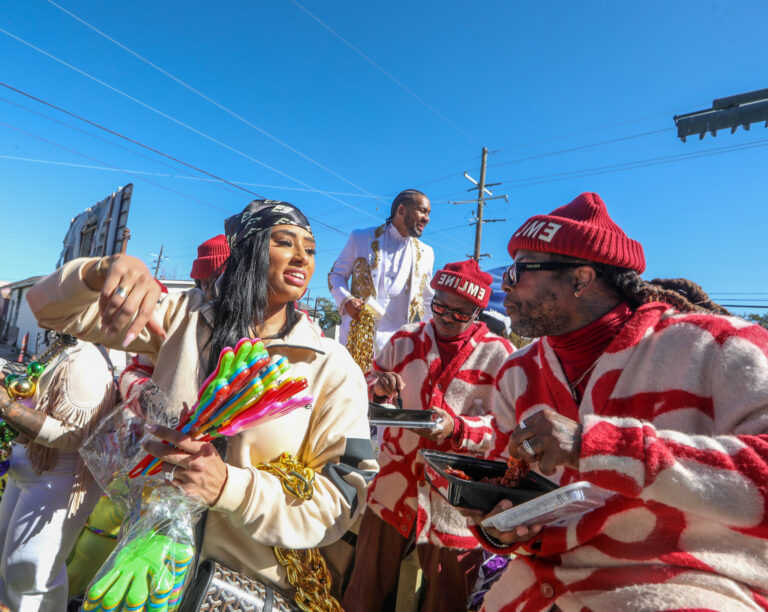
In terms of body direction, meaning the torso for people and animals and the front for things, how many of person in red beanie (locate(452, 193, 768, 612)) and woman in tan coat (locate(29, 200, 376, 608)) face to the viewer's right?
0

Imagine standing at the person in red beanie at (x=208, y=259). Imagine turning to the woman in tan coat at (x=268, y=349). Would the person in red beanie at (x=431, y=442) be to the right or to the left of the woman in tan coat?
left

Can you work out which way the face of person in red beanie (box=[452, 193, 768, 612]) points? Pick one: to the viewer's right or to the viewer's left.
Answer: to the viewer's left

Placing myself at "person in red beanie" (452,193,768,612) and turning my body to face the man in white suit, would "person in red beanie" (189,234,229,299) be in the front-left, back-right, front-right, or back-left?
front-left

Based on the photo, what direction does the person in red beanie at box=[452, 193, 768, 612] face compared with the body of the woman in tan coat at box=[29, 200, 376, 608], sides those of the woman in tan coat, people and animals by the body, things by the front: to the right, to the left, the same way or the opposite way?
to the right

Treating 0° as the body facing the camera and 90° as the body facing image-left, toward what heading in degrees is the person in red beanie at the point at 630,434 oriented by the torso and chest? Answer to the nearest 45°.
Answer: approximately 45°

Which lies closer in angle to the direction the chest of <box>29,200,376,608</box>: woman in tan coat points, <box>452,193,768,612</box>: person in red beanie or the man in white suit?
the person in red beanie

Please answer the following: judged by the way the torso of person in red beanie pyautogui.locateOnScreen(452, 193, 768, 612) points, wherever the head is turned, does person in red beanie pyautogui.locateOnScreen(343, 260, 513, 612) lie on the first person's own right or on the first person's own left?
on the first person's own right

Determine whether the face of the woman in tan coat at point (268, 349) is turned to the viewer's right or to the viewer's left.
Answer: to the viewer's right

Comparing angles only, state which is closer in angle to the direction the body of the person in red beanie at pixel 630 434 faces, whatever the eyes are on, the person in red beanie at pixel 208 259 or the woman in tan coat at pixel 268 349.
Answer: the woman in tan coat

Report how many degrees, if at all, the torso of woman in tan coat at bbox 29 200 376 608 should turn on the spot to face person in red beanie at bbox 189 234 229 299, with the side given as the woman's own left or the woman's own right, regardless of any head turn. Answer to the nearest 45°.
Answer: approximately 180°

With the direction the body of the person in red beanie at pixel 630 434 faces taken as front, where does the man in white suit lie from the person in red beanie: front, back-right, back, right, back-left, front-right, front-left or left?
right

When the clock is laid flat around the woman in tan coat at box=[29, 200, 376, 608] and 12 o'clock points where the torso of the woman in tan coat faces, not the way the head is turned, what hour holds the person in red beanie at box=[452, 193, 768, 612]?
The person in red beanie is roughly at 10 o'clock from the woman in tan coat.

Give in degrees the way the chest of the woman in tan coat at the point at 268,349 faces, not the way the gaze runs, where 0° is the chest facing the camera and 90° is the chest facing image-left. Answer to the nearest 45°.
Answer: approximately 0°
